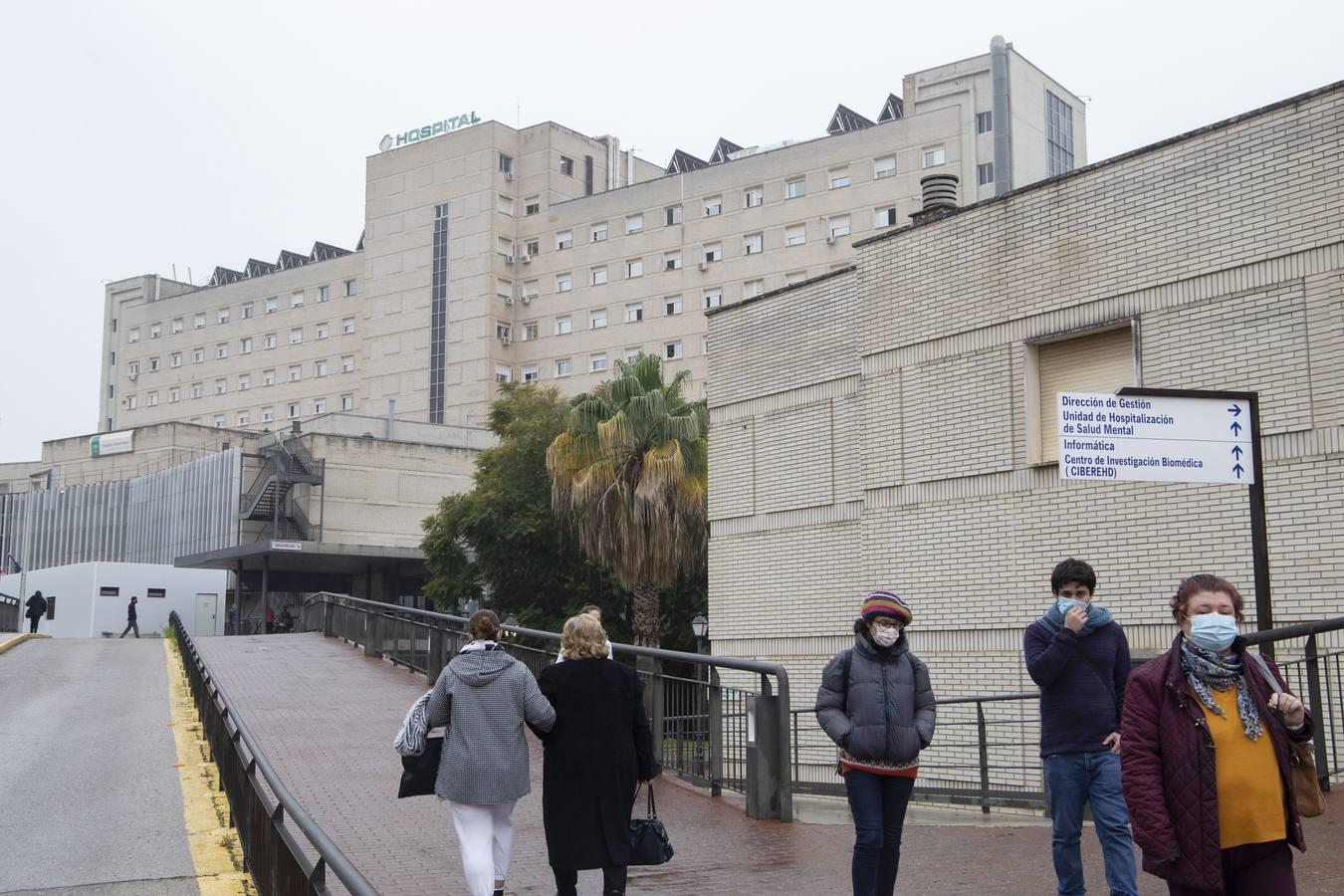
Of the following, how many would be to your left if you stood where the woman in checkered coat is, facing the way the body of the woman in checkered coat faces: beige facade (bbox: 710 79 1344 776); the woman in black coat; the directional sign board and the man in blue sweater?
0

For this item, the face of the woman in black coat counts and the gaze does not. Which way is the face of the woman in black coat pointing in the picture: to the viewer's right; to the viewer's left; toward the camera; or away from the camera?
away from the camera

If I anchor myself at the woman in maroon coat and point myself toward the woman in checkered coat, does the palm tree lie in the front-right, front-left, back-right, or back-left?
front-right

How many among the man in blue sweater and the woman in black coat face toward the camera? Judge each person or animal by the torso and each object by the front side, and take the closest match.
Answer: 1

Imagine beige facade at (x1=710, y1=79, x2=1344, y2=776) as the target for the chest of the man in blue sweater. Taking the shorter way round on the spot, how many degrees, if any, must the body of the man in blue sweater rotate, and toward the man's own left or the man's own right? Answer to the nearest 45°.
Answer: approximately 180°

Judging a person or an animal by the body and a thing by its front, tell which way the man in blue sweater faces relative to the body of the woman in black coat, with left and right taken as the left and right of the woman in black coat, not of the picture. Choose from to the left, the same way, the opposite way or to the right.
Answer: the opposite way

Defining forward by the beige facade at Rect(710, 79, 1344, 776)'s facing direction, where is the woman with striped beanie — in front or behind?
in front

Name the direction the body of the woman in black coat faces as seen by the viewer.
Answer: away from the camera

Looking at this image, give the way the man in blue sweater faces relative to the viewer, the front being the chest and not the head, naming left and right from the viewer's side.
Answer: facing the viewer

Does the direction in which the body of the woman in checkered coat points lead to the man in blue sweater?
no

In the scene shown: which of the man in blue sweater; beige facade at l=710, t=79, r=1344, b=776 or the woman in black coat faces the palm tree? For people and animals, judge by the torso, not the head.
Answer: the woman in black coat

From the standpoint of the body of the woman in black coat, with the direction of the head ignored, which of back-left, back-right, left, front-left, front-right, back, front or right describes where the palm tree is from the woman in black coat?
front

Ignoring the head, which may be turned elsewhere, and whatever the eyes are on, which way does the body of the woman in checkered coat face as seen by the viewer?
away from the camera

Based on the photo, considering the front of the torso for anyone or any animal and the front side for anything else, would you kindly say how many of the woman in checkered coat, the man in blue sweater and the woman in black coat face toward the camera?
1

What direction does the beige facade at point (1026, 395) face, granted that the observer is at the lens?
facing the viewer and to the left of the viewer

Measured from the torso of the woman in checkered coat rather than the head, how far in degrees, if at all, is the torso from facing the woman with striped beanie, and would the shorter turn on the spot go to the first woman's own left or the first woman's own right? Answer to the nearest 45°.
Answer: approximately 90° to the first woman's own right

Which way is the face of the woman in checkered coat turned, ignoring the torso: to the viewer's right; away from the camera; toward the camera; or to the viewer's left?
away from the camera

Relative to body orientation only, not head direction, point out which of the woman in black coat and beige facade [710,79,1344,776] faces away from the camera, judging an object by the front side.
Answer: the woman in black coat

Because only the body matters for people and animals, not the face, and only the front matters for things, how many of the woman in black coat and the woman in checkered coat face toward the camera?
0

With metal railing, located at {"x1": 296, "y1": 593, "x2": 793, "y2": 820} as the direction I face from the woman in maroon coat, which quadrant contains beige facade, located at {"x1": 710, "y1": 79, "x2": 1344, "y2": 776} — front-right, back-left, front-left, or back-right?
front-right

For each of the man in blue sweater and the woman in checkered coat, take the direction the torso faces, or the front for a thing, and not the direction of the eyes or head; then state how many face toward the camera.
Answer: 1

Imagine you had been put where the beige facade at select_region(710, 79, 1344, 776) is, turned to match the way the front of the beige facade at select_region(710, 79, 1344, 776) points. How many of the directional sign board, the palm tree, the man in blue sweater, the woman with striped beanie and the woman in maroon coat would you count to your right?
1
